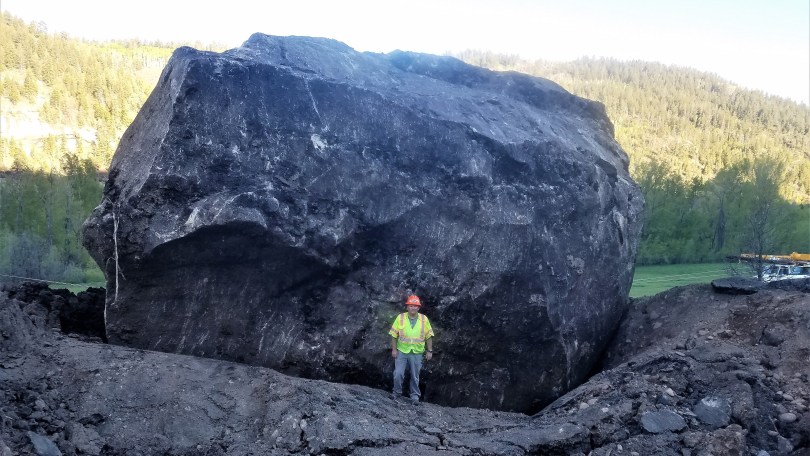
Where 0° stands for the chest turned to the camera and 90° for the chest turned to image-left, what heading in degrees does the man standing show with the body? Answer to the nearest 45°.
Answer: approximately 0°

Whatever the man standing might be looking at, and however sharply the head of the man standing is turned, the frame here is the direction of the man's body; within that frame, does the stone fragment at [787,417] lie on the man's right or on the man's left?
on the man's left

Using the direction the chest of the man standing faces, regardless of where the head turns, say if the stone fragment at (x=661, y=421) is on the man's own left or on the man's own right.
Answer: on the man's own left

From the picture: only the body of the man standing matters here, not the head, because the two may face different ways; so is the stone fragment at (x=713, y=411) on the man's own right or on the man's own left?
on the man's own left
